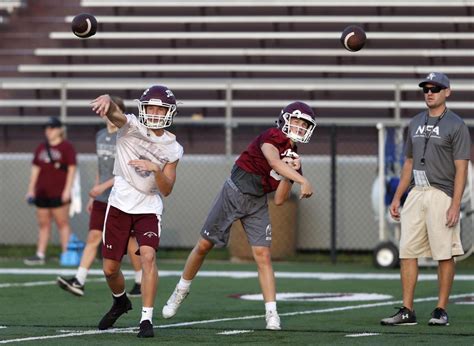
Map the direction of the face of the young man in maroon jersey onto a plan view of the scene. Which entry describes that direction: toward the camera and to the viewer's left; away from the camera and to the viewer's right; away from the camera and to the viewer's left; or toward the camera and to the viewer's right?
toward the camera and to the viewer's right

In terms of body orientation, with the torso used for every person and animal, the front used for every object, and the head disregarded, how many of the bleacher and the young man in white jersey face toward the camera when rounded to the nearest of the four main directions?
2

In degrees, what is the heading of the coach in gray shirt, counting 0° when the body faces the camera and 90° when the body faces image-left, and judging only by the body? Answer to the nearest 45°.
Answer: approximately 45°

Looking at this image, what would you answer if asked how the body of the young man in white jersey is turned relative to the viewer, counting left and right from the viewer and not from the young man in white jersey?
facing the viewer

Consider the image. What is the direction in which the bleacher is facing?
toward the camera

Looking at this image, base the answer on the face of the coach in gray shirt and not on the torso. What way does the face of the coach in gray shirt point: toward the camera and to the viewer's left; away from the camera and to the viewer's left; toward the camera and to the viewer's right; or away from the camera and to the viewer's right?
toward the camera and to the viewer's left

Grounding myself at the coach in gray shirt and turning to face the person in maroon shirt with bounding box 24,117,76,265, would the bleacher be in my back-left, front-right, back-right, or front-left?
front-right

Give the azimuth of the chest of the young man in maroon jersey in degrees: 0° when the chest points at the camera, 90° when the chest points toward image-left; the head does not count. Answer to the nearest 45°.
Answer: approximately 315°

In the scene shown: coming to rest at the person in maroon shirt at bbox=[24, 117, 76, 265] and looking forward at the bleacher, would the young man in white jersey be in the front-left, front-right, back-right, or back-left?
back-right

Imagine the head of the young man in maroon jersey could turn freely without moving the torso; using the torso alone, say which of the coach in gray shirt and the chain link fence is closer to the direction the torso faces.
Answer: the coach in gray shirt

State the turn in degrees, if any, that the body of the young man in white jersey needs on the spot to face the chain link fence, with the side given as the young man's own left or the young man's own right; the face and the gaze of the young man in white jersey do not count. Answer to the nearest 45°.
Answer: approximately 180°

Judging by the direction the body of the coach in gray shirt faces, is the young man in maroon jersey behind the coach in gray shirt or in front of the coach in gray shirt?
in front
